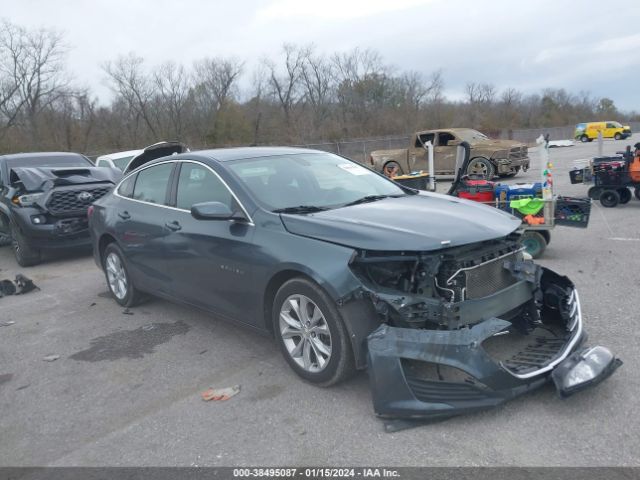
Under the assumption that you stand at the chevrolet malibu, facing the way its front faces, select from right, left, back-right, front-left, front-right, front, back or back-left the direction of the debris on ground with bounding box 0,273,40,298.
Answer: back

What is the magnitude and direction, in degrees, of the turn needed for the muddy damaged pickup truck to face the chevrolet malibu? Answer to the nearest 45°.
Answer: approximately 45° to its right

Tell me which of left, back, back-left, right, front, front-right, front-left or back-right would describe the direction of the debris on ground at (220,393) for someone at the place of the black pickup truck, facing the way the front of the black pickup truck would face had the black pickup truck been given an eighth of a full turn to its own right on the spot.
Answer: front

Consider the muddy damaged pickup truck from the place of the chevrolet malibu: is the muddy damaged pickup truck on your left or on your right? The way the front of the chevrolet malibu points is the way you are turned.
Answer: on your left

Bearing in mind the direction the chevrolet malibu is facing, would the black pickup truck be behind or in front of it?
behind

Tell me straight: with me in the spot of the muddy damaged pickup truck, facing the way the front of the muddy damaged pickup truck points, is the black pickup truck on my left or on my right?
on my right

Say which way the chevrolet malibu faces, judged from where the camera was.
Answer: facing the viewer and to the right of the viewer

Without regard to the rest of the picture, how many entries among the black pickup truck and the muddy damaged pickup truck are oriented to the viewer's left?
0

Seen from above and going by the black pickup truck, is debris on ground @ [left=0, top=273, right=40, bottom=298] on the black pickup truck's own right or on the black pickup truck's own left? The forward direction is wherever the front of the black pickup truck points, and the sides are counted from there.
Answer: on the black pickup truck's own right

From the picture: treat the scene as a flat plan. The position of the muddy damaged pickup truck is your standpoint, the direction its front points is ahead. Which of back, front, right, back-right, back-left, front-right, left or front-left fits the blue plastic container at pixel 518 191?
front-right

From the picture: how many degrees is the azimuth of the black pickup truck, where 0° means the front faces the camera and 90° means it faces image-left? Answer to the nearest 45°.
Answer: approximately 315°
